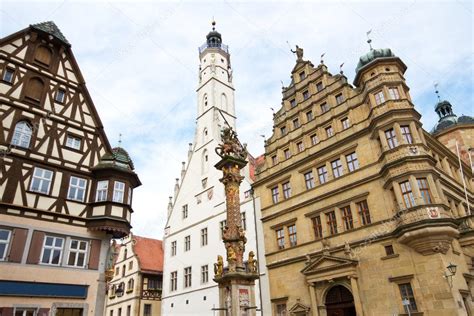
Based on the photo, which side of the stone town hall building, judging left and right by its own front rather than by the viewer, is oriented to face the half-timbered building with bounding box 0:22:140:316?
front

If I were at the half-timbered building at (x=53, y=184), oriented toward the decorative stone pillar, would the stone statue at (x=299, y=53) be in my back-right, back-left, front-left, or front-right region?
front-left

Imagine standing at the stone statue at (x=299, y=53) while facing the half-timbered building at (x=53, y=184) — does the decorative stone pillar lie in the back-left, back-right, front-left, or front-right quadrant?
front-left

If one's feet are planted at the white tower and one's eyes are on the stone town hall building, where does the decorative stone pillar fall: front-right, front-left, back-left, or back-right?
front-right

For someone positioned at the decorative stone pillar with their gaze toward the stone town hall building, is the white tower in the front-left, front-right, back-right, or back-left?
front-left

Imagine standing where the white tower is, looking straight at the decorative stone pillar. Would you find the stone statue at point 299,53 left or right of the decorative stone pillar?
left

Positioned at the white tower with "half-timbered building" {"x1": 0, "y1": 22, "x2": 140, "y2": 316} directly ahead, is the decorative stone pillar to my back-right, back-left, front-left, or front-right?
front-left

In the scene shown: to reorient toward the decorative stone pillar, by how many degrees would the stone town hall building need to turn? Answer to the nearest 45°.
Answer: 0° — it already faces it

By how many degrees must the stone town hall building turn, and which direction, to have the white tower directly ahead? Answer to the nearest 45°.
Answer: approximately 90° to its right
